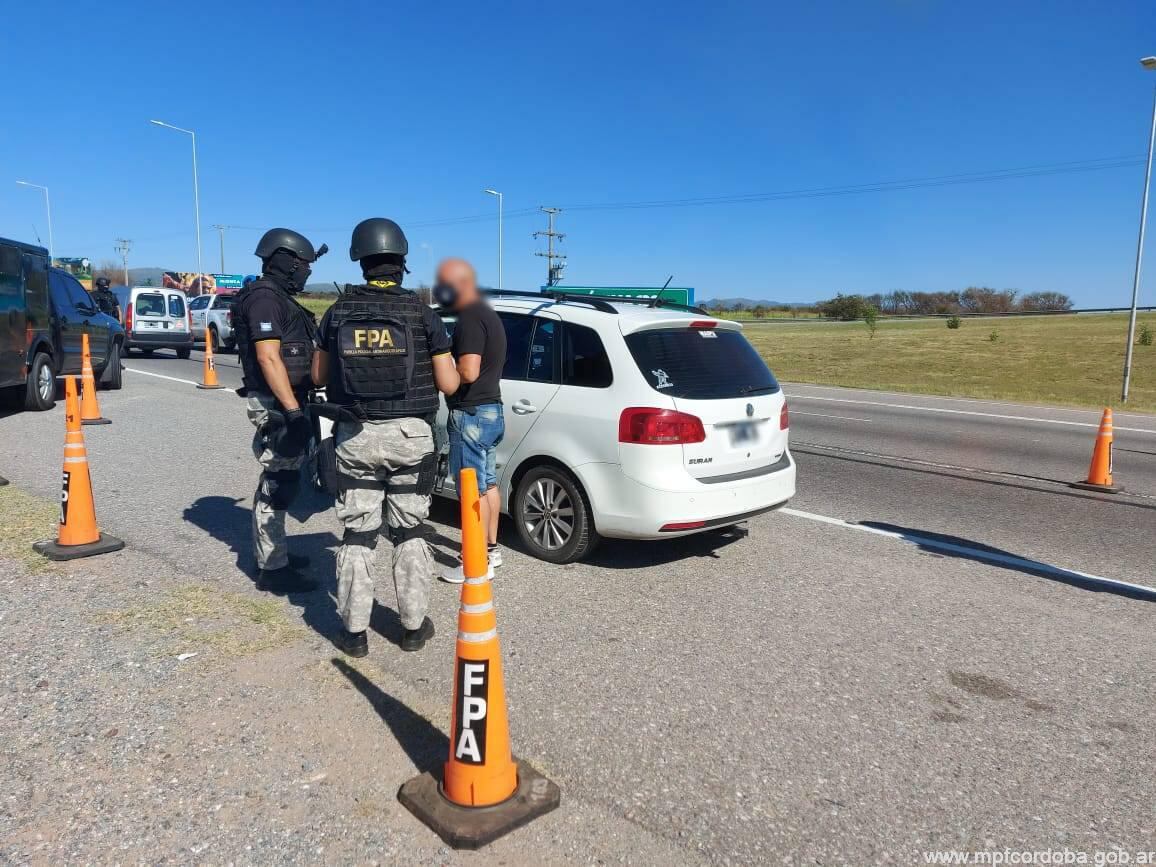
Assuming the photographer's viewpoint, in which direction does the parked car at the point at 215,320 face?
facing away from the viewer and to the left of the viewer

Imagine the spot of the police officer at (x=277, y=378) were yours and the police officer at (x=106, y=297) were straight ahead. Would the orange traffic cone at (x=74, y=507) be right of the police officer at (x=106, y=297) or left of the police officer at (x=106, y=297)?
left

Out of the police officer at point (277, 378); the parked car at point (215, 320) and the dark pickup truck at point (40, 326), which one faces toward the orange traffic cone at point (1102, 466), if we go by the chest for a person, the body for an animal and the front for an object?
the police officer

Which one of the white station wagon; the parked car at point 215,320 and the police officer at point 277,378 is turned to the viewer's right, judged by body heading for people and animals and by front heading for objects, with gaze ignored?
the police officer

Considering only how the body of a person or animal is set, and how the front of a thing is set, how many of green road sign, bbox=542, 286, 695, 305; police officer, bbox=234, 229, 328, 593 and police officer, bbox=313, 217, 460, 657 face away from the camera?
1

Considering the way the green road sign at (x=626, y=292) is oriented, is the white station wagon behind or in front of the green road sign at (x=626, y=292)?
in front

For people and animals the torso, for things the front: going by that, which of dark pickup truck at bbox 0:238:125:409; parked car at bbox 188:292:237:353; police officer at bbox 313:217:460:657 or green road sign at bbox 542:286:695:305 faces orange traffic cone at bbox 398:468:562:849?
the green road sign

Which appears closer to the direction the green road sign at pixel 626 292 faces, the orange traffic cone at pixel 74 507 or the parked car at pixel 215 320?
the orange traffic cone

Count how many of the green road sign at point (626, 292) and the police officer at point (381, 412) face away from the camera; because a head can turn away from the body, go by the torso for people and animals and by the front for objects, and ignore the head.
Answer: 1

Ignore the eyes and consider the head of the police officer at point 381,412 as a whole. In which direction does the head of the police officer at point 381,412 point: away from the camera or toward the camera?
away from the camera

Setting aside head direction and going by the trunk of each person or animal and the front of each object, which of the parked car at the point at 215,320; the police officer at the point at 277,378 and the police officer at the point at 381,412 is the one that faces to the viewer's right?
the police officer at the point at 277,378

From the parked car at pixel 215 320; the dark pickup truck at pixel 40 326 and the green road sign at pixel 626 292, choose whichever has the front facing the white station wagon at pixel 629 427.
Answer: the green road sign
